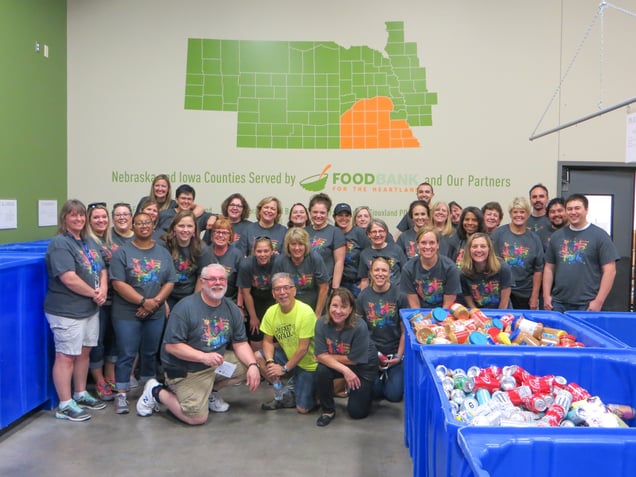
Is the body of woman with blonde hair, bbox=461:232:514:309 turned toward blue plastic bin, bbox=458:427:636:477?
yes

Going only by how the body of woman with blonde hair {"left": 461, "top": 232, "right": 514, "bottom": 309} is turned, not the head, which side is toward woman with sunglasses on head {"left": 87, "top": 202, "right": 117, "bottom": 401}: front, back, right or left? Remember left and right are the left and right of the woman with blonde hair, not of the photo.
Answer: right

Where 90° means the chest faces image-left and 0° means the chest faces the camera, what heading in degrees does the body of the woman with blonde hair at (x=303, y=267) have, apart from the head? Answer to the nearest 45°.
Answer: approximately 0°

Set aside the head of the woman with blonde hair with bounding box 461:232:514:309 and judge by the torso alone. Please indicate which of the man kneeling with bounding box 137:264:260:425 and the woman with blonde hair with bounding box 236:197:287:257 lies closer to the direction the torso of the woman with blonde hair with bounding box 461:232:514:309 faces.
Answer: the man kneeling

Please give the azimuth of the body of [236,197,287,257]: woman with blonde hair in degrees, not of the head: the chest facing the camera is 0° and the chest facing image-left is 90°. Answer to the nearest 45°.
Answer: approximately 0°

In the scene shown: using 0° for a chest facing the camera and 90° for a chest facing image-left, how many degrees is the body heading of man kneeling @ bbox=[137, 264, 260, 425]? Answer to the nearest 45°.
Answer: approximately 315°
